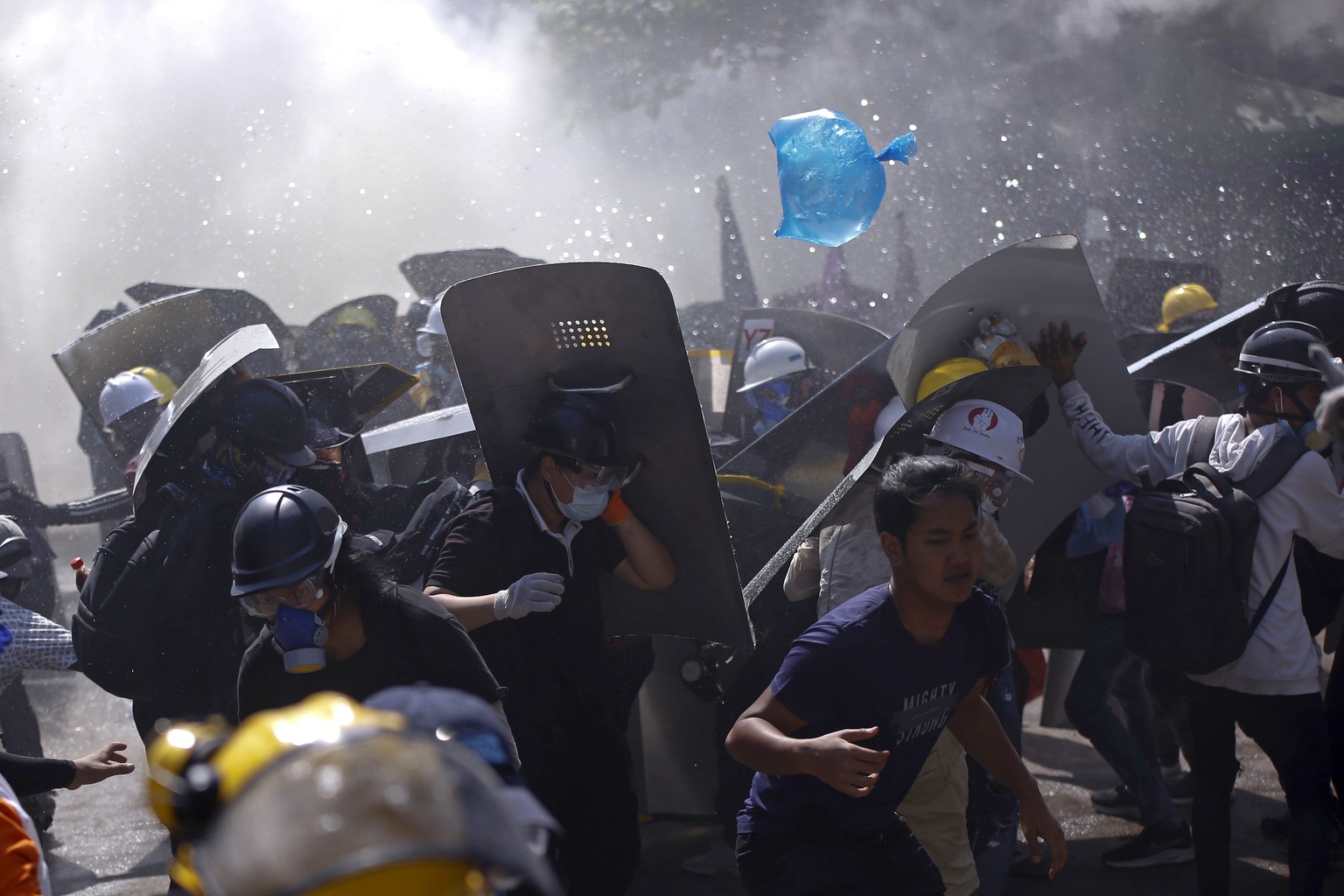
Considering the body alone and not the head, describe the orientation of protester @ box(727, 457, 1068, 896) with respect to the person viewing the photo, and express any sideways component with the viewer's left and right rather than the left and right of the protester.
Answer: facing the viewer and to the right of the viewer

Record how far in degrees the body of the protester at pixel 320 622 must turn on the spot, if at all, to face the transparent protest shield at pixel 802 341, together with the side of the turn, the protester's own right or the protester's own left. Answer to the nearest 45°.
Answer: approximately 180°

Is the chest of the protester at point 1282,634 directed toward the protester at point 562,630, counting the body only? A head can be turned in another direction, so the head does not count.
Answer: no

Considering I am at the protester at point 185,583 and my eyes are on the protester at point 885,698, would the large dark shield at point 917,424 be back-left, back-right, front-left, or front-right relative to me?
front-left

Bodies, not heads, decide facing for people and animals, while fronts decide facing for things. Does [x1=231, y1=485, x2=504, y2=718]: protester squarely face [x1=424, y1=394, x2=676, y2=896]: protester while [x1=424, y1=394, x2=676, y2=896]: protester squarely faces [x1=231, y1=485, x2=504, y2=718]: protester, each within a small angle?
no

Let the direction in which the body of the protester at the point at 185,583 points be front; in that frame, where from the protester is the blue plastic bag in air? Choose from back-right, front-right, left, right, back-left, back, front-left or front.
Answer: front

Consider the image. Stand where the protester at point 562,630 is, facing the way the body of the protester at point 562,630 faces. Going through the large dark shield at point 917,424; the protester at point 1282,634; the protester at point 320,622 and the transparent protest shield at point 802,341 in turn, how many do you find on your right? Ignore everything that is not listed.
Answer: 1

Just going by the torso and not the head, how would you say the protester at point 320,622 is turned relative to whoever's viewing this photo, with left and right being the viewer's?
facing the viewer and to the left of the viewer
